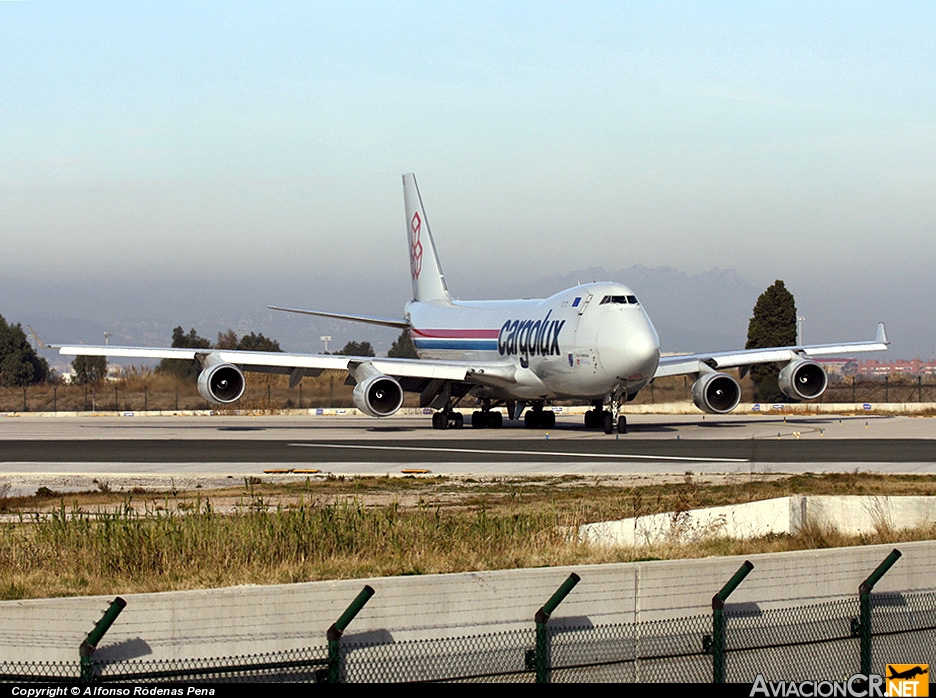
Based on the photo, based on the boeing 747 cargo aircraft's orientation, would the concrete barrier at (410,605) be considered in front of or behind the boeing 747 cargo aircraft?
in front

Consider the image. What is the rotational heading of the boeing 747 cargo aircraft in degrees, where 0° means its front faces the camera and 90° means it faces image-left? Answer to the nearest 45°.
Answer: approximately 0°

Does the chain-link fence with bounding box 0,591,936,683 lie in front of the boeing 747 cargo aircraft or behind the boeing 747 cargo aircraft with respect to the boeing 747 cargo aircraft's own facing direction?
in front
